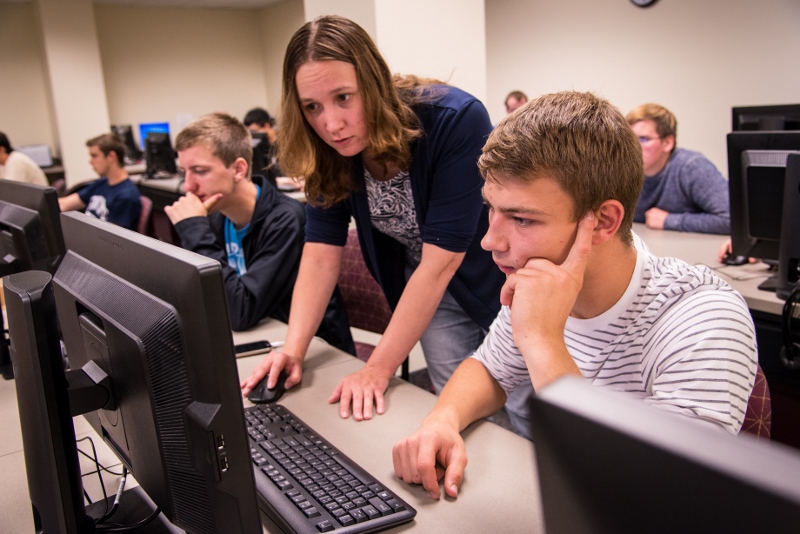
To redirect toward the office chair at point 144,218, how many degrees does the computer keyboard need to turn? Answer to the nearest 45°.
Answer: approximately 45° to its left

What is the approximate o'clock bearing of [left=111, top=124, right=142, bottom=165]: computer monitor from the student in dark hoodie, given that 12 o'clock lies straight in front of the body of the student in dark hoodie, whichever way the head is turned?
The computer monitor is roughly at 4 o'clock from the student in dark hoodie.

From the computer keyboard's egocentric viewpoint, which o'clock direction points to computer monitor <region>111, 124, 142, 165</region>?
The computer monitor is roughly at 10 o'clock from the computer keyboard.

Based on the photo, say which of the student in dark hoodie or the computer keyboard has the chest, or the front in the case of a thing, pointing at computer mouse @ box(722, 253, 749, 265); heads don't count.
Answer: the computer keyboard

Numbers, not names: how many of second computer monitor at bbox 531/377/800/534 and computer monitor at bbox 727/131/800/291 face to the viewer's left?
0

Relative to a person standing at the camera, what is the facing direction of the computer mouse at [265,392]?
facing the viewer and to the left of the viewer

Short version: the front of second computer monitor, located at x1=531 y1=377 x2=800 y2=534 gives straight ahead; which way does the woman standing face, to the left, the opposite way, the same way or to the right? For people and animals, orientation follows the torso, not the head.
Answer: the opposite way

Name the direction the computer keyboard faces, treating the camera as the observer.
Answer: facing away from the viewer and to the right of the viewer

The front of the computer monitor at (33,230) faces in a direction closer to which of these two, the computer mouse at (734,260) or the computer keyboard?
the computer mouse
